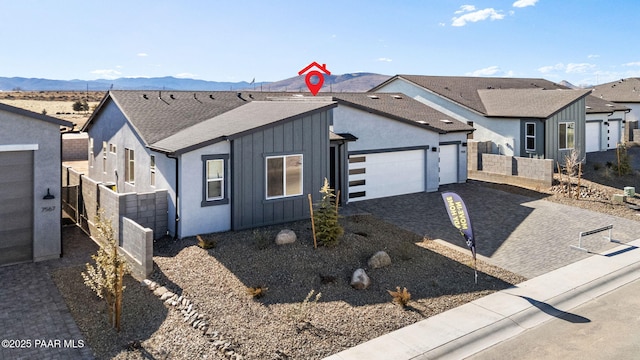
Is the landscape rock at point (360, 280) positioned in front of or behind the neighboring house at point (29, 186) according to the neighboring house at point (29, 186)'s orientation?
in front

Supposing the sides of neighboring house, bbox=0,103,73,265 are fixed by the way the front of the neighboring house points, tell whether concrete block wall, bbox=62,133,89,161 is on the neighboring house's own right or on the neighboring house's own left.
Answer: on the neighboring house's own left

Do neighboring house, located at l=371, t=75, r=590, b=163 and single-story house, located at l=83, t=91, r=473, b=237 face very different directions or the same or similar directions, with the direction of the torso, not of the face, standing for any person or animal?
same or similar directions

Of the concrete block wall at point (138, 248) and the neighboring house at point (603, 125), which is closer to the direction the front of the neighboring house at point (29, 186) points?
the concrete block wall

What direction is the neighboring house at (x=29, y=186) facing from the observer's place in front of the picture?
facing the viewer and to the right of the viewer

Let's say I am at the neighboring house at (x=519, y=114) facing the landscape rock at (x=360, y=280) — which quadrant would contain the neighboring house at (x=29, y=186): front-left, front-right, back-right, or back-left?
front-right

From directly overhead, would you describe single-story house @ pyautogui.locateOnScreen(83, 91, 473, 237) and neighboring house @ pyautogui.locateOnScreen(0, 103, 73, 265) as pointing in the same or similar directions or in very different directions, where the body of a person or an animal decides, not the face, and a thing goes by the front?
same or similar directions

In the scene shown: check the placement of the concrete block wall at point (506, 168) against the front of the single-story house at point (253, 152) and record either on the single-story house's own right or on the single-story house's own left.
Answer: on the single-story house's own left

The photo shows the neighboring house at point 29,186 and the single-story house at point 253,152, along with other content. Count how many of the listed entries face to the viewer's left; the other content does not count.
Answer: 0

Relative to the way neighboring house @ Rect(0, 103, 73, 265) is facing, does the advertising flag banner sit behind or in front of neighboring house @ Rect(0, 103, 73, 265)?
in front

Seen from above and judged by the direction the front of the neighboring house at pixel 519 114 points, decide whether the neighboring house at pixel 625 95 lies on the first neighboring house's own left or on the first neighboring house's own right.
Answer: on the first neighboring house's own left

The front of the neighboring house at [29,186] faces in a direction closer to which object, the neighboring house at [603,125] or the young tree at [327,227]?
the young tree

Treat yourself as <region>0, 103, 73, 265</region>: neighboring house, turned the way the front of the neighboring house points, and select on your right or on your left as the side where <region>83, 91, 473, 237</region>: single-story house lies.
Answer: on your left

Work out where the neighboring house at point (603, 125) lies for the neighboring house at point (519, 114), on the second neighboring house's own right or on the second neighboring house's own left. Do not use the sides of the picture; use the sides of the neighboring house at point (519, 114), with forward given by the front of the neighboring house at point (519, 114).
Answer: on the second neighboring house's own left
